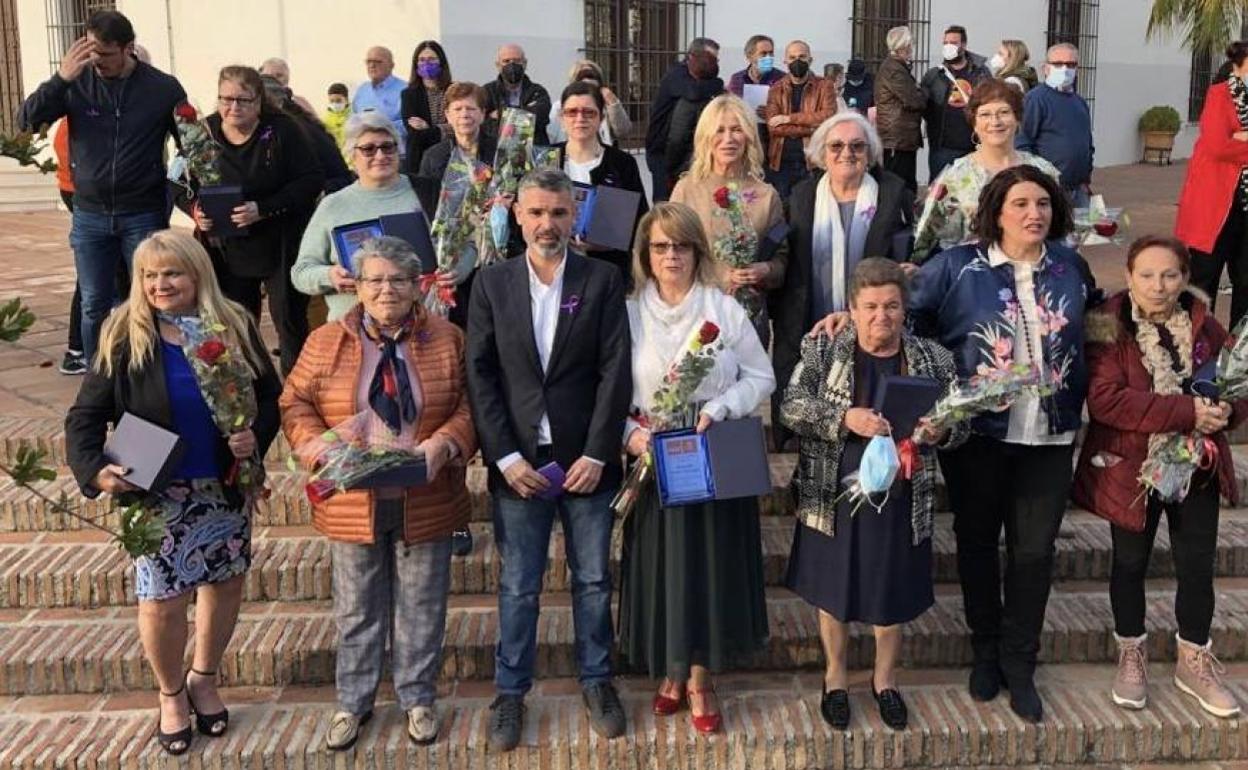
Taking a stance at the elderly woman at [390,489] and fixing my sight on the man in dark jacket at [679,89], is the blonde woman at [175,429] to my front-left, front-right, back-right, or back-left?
back-left

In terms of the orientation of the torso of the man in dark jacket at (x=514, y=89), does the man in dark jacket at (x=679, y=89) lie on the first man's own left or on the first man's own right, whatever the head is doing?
on the first man's own left

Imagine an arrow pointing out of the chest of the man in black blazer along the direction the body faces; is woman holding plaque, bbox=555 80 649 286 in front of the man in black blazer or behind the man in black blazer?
behind

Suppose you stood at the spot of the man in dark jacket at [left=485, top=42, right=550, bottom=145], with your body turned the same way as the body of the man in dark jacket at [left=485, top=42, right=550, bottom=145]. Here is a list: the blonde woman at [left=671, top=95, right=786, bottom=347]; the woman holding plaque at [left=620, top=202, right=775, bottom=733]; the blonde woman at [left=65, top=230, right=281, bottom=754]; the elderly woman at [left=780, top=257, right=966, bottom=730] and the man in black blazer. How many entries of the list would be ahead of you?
5

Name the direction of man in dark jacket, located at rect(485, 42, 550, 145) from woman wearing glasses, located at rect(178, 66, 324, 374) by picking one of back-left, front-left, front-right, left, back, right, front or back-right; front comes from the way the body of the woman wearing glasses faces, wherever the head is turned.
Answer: back

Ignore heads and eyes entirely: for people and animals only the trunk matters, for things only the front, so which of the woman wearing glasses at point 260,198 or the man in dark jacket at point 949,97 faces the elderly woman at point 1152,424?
the man in dark jacket

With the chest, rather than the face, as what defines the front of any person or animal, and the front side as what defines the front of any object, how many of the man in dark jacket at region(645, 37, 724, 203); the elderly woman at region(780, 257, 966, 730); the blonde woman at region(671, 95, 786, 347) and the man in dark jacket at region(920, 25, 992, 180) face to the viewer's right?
1

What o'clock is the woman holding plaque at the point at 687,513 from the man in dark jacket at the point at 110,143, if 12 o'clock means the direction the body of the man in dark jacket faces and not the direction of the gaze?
The woman holding plaque is roughly at 11 o'clock from the man in dark jacket.
